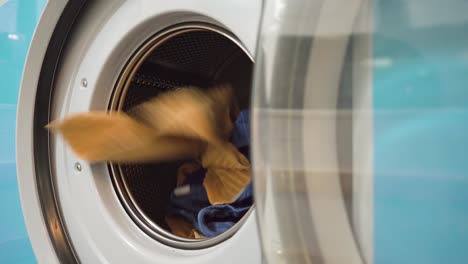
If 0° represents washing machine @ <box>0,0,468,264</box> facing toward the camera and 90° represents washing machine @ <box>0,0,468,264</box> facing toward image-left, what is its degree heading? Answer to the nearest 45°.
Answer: approximately 315°
